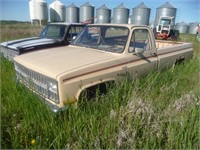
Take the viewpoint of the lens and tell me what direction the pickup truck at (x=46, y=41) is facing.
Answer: facing the viewer and to the left of the viewer

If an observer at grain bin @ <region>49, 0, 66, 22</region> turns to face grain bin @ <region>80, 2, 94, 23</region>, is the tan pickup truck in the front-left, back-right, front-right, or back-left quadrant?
front-right

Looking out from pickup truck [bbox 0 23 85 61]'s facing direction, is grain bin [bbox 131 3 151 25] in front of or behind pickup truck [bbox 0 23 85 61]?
behind

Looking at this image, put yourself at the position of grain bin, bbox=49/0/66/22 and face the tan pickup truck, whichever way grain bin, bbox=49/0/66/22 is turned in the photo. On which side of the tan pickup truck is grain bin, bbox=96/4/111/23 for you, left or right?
left

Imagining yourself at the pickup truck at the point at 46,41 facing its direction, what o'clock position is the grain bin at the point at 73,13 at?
The grain bin is roughly at 5 o'clock from the pickup truck.

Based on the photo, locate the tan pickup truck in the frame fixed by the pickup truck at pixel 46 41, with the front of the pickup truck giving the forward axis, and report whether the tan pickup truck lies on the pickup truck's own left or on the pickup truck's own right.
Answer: on the pickup truck's own left

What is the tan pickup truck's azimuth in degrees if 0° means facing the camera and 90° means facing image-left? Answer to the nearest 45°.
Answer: approximately 45°

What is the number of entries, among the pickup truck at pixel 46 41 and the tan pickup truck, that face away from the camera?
0

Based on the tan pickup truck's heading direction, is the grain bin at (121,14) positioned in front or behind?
behind

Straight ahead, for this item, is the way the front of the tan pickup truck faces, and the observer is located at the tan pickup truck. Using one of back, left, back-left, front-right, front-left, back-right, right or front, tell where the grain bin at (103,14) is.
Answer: back-right

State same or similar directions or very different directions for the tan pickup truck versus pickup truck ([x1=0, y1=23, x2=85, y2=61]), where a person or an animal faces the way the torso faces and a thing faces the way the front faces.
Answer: same or similar directions

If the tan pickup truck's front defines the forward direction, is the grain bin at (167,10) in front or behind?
behind

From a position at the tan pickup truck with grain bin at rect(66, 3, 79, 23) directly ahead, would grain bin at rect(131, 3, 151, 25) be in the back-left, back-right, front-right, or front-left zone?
front-right

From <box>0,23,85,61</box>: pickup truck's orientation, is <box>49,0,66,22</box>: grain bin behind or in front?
behind
